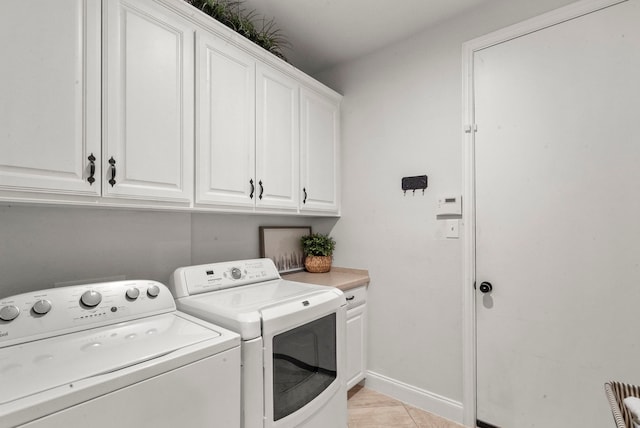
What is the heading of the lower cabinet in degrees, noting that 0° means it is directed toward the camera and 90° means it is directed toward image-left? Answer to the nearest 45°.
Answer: approximately 315°

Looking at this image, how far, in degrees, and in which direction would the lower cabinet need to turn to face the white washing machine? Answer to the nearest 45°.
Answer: approximately 90° to its right

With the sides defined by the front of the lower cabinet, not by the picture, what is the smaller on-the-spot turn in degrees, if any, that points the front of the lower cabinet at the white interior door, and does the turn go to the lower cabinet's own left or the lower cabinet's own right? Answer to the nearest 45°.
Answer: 0° — it already faces it

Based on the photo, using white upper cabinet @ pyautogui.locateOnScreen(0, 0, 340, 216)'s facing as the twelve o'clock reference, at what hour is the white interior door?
The white interior door is roughly at 11 o'clock from the white upper cabinet.

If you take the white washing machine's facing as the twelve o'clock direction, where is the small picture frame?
The small picture frame is roughly at 9 o'clock from the white washing machine.

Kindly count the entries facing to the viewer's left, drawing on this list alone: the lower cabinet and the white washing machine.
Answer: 0

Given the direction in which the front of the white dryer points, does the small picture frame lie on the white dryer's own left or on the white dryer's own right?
on the white dryer's own left
